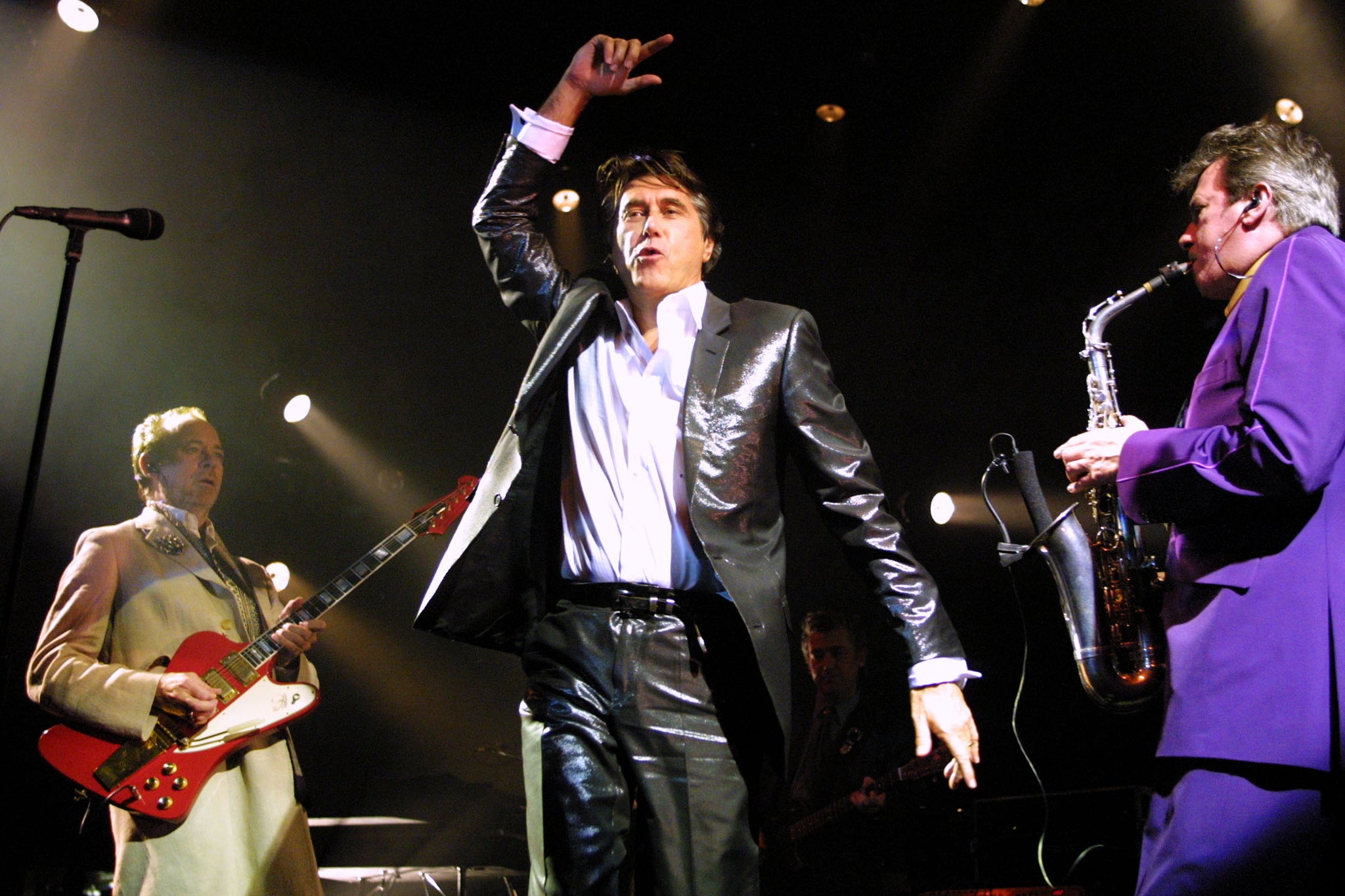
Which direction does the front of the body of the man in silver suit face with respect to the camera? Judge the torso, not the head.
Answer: toward the camera

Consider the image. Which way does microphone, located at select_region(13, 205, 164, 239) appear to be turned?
to the viewer's right

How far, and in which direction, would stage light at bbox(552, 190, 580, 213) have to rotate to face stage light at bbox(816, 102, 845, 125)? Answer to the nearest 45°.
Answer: approximately 45° to its left

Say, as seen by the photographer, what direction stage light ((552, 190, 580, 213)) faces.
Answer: facing the viewer

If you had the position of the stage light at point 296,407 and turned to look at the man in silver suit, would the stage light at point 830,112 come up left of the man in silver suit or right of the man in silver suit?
left

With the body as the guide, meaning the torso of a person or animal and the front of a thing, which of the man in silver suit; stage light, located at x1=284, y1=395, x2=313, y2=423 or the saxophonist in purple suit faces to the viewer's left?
the saxophonist in purple suit

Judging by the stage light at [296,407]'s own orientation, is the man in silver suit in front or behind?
in front

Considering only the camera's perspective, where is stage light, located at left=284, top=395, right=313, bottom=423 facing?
facing the viewer and to the right of the viewer

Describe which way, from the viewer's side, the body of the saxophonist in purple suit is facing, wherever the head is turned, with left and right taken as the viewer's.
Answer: facing to the left of the viewer

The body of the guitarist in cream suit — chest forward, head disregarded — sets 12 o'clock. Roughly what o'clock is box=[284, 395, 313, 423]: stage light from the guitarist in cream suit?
The stage light is roughly at 8 o'clock from the guitarist in cream suit.

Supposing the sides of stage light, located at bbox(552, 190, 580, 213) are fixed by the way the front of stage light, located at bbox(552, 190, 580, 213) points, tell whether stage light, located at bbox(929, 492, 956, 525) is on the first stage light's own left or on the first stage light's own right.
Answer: on the first stage light's own left

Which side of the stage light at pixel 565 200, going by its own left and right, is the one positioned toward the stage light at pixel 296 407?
right

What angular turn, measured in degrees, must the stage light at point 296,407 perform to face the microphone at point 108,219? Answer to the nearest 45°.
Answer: approximately 45° to its right
